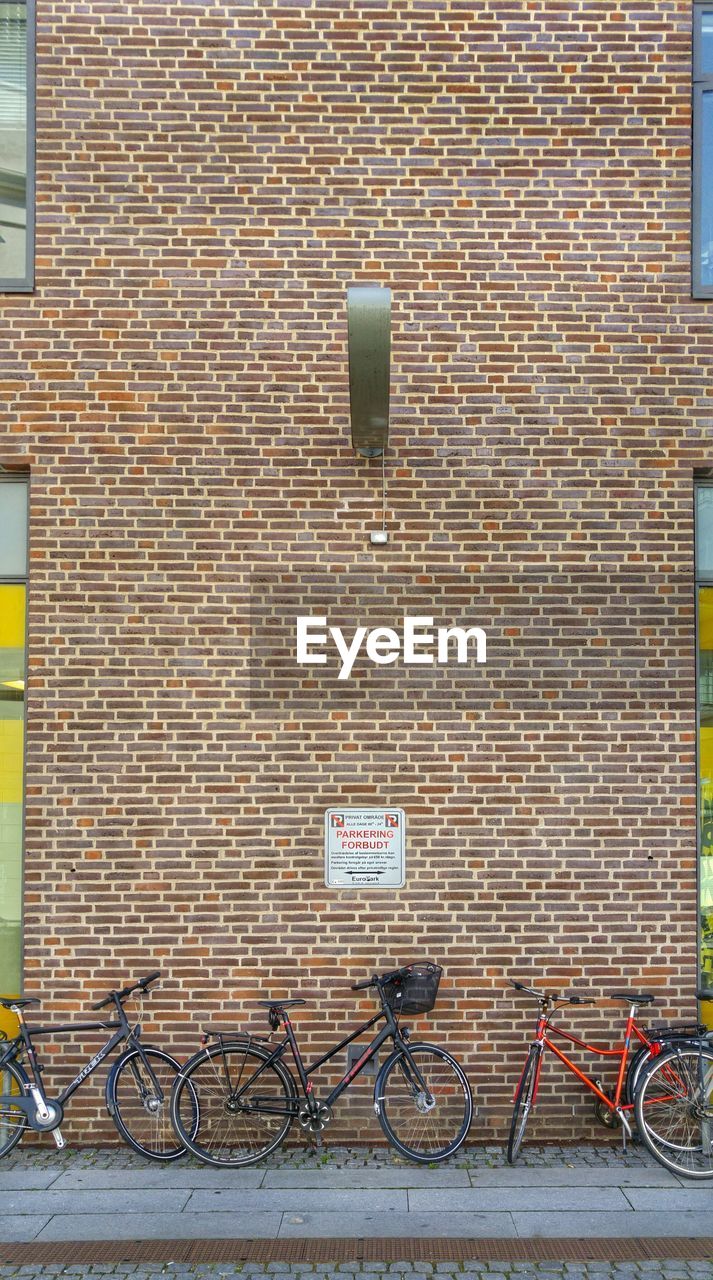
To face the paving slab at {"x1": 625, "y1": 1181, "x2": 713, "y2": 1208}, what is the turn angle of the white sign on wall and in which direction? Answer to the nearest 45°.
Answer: approximately 45° to its left

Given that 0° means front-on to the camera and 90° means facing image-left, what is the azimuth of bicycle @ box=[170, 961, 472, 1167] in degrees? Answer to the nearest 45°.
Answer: approximately 270°

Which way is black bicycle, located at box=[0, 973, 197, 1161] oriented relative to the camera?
to the viewer's right

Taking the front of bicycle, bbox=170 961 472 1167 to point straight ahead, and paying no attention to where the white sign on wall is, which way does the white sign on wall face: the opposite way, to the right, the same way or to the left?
to the right

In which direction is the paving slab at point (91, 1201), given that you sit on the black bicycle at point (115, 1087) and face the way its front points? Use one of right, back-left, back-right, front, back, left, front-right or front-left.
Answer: right

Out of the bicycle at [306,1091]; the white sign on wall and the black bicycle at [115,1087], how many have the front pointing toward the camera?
1

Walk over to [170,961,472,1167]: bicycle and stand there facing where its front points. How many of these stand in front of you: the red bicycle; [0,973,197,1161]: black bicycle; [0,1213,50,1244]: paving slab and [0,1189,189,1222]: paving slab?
1

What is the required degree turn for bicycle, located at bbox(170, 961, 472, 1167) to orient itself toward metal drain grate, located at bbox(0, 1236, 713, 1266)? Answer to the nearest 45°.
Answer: approximately 90° to its right

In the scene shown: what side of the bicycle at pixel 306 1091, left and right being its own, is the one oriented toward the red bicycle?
front

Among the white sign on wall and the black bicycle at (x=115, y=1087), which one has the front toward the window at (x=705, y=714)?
the black bicycle

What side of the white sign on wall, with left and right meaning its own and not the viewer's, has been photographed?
front

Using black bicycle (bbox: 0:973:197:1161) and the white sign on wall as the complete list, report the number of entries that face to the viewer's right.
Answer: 1

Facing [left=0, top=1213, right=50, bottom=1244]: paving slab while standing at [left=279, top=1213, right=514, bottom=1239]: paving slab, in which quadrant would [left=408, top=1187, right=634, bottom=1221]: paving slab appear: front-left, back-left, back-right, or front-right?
back-right

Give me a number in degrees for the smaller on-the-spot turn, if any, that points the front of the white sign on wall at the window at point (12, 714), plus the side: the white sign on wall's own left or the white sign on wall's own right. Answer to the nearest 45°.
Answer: approximately 90° to the white sign on wall's own right

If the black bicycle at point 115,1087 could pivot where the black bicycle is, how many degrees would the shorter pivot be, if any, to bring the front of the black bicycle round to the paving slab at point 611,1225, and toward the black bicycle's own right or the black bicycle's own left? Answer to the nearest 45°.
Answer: approximately 45° to the black bicycle's own right

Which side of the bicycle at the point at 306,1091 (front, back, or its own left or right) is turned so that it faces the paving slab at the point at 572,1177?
front
